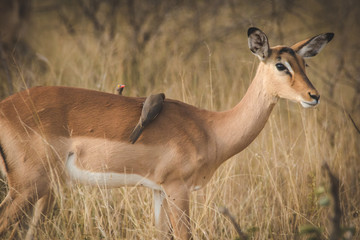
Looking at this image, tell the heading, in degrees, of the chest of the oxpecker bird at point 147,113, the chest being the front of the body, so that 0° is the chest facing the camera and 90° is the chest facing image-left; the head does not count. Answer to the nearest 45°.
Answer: approximately 225°

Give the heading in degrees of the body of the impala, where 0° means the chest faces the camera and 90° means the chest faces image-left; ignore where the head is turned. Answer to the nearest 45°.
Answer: approximately 270°
